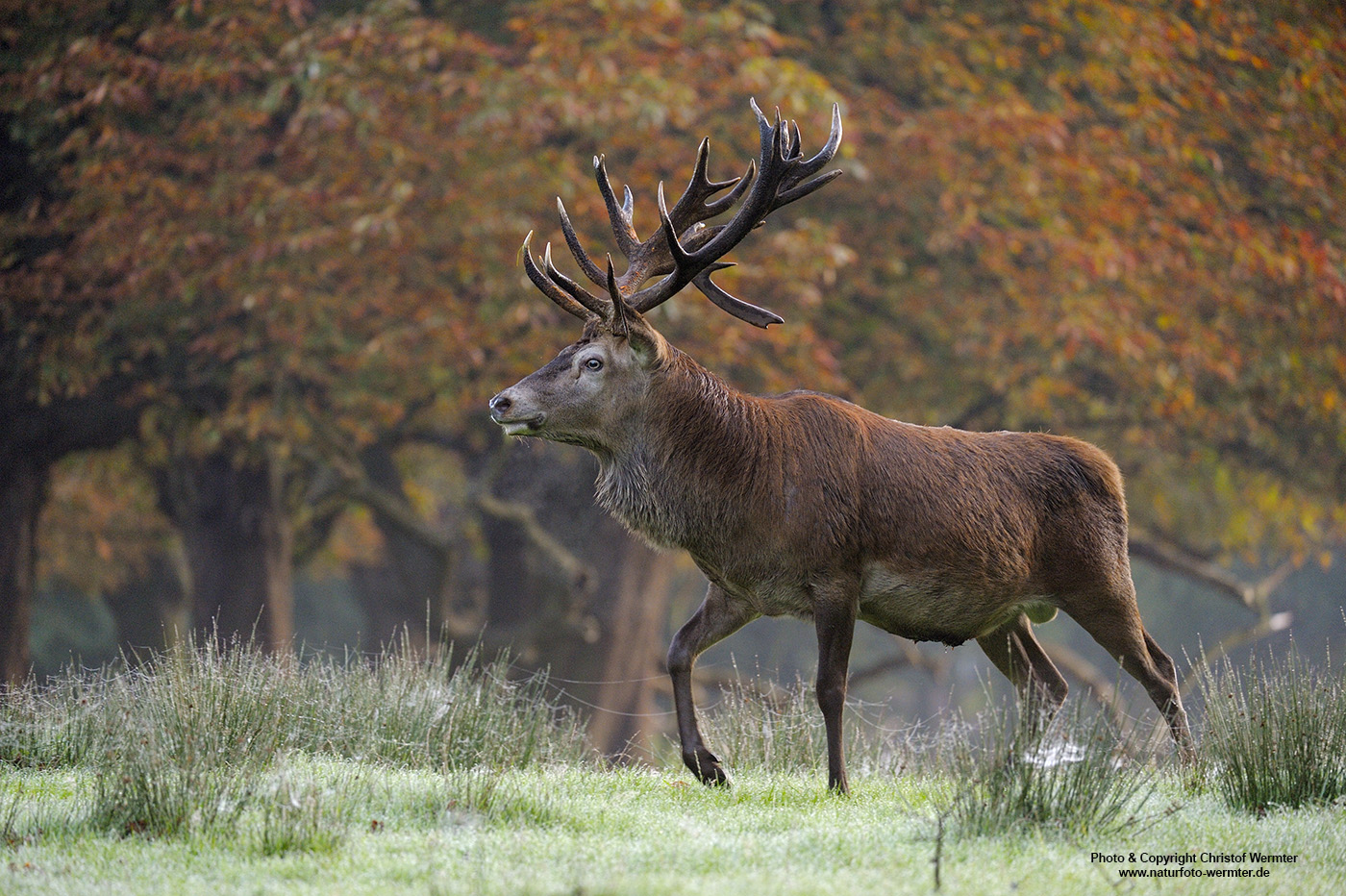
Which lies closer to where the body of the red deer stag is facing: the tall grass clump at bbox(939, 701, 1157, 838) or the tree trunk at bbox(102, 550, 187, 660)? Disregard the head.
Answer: the tree trunk

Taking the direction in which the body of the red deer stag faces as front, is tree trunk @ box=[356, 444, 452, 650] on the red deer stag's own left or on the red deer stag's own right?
on the red deer stag's own right

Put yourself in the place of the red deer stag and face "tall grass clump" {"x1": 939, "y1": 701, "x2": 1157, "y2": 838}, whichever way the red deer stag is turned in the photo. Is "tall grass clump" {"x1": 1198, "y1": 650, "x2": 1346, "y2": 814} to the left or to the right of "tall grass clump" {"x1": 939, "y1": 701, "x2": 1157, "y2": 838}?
left

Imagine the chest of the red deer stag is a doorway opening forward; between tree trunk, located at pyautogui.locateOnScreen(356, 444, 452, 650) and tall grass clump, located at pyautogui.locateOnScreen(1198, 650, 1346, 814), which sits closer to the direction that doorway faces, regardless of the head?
the tree trunk

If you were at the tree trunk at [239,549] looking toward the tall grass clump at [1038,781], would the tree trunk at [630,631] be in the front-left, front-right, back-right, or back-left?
front-left

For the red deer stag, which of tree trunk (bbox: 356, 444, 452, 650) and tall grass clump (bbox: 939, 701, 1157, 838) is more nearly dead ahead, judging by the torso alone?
the tree trunk

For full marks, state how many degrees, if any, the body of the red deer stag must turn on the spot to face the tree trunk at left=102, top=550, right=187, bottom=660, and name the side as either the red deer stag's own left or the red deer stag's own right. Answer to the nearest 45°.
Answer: approximately 45° to the red deer stag's own right

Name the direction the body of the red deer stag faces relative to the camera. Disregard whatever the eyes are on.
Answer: to the viewer's left

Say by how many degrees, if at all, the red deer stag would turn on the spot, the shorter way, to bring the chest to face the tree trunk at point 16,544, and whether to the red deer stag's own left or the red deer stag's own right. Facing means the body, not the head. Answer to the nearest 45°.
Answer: approximately 45° to the red deer stag's own right

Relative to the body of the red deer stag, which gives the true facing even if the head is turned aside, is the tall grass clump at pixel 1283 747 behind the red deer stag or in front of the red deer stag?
behind
